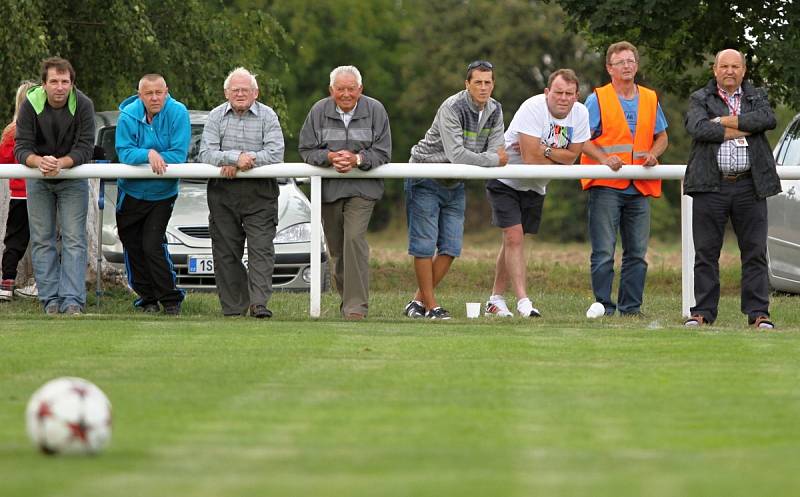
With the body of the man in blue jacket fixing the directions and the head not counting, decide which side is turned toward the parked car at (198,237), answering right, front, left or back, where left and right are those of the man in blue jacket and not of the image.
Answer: back

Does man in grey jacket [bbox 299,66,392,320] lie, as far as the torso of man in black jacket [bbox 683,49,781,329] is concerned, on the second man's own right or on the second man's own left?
on the second man's own right

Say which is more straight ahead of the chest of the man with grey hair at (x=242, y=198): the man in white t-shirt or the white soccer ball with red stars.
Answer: the white soccer ball with red stars

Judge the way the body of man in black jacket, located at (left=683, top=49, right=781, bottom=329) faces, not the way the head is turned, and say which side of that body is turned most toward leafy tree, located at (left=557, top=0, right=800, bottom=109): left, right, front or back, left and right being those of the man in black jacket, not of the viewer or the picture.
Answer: back

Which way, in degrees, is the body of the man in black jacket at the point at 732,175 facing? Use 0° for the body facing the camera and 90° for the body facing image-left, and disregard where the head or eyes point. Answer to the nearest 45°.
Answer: approximately 0°

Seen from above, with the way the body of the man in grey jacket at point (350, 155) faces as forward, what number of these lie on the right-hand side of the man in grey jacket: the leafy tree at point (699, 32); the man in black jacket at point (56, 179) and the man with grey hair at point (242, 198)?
2
